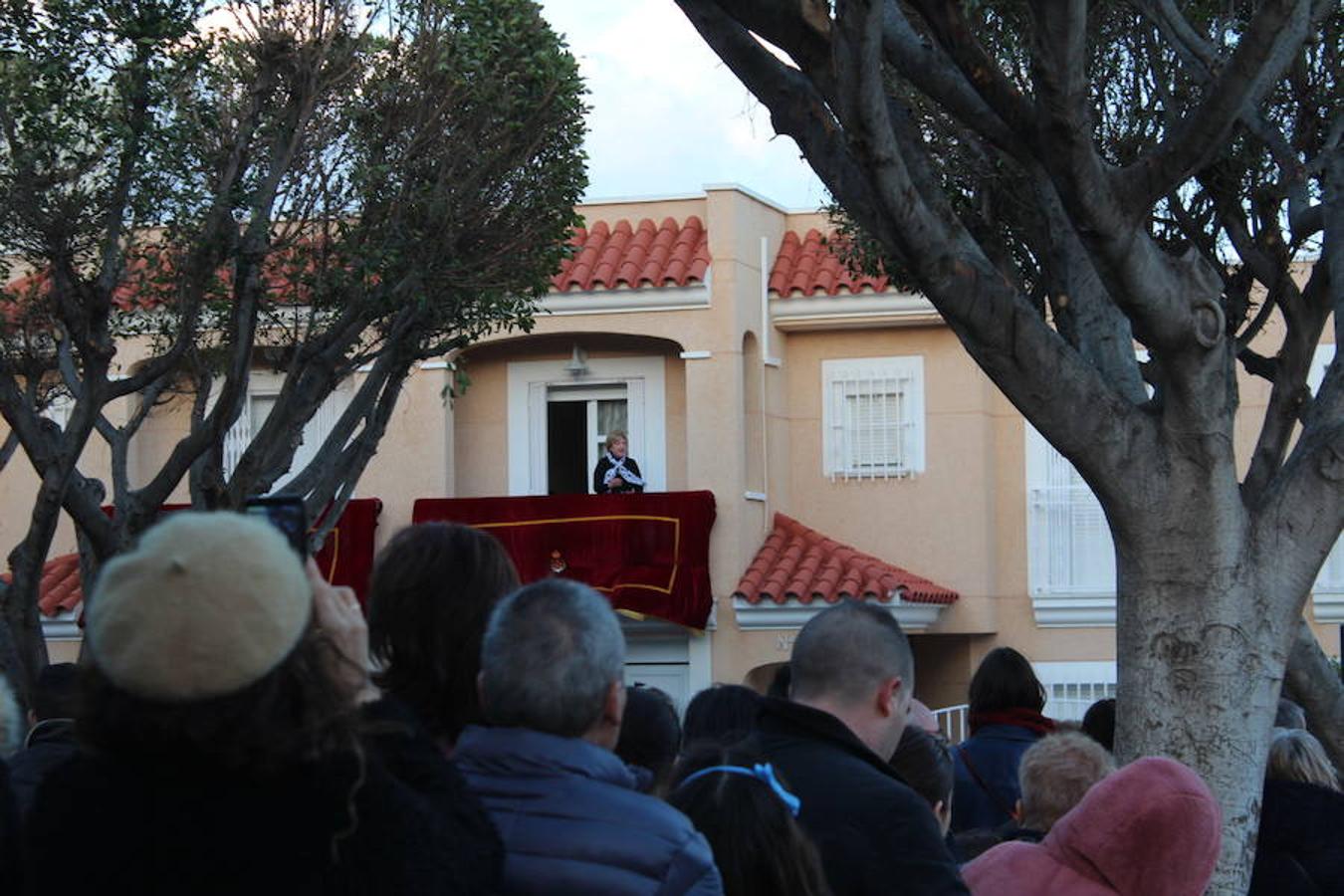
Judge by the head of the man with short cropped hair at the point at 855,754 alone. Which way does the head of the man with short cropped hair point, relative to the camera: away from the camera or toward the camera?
away from the camera

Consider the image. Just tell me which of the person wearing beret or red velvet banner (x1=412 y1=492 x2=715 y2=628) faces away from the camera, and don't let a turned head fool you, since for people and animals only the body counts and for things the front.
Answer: the person wearing beret

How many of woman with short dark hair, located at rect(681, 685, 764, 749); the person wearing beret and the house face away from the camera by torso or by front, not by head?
2

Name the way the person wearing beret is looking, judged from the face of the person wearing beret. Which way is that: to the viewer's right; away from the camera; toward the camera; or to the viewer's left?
away from the camera

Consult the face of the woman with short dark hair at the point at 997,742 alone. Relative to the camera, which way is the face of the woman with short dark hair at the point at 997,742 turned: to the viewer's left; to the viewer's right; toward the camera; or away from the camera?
away from the camera

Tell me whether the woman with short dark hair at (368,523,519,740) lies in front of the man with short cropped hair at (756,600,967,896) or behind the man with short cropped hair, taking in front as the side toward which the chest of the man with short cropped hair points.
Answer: behind

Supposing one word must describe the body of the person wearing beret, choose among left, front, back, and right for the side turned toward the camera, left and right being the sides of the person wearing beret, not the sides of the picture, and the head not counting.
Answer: back

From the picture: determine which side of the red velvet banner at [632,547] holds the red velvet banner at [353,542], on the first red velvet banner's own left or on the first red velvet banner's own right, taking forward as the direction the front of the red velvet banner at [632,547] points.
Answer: on the first red velvet banner's own right

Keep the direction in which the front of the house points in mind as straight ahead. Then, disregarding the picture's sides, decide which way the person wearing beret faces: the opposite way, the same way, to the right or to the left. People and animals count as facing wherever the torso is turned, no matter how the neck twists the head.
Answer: the opposite way

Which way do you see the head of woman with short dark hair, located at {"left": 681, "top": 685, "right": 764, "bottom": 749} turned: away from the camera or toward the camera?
away from the camera

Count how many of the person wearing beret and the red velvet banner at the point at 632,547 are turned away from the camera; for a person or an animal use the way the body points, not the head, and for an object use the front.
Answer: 1

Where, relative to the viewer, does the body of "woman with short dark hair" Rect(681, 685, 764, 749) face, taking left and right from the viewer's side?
facing away from the viewer

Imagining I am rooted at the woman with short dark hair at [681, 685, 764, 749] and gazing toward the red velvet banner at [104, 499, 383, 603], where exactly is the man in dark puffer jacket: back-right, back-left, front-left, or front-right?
back-left
